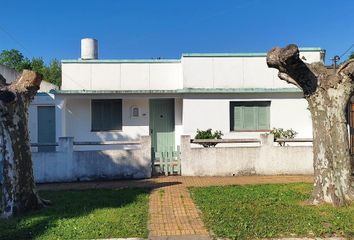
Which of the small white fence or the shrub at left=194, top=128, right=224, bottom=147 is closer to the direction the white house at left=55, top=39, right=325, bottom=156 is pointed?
the small white fence

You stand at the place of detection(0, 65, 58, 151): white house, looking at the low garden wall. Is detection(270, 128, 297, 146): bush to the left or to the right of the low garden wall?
left

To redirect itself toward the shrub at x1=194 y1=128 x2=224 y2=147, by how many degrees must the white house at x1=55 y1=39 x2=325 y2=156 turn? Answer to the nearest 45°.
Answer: approximately 45° to its left

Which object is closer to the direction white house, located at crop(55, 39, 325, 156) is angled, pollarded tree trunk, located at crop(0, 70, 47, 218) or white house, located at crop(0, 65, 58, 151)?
the pollarded tree trunk

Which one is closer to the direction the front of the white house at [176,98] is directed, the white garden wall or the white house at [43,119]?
the white garden wall

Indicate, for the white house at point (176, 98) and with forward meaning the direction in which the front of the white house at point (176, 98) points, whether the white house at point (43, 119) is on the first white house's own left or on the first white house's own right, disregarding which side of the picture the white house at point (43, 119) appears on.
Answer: on the first white house's own right

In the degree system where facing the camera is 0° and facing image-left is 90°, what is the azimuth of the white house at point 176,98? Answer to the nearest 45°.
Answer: approximately 0°

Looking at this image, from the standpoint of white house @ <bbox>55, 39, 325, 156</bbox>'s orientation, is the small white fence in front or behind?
in front

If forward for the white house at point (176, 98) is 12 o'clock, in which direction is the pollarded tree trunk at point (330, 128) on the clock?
The pollarded tree trunk is roughly at 11 o'clock from the white house.

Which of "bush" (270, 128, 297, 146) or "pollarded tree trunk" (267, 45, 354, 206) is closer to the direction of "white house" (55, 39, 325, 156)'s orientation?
the pollarded tree trunk
